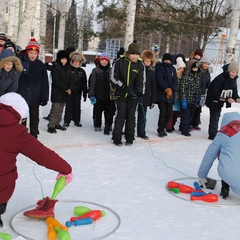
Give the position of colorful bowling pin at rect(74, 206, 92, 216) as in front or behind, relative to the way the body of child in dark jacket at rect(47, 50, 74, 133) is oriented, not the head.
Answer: in front

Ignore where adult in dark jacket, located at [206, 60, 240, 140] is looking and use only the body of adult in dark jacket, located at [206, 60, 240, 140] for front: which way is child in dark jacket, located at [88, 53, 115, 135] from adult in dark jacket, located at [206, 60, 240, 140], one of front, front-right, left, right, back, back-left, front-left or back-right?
back-right

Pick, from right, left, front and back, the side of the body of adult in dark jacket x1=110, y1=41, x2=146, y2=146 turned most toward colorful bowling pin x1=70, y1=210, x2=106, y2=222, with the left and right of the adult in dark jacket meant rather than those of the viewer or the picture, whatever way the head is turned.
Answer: front

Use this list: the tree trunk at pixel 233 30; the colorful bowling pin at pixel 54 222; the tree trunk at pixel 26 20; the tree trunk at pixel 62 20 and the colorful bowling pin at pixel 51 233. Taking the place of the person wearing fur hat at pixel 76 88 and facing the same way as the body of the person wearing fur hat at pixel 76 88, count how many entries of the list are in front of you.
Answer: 2

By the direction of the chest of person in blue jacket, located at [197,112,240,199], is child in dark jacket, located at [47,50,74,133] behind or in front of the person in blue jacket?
in front

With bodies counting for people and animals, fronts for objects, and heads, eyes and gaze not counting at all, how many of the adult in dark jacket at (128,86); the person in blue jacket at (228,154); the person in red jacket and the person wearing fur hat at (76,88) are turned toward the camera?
2

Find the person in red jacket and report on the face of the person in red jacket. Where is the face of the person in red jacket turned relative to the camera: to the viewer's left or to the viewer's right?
to the viewer's right

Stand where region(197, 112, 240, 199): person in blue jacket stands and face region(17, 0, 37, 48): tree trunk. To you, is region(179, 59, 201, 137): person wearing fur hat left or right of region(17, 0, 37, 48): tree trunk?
right

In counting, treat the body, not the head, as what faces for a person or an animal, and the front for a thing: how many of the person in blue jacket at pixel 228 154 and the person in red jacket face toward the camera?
0

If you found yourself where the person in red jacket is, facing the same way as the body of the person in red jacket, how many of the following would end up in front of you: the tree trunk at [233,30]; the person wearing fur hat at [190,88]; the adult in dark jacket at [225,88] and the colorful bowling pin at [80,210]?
4

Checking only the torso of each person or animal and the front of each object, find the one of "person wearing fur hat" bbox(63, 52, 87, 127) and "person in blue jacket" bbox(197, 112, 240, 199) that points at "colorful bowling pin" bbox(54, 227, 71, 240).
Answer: the person wearing fur hat

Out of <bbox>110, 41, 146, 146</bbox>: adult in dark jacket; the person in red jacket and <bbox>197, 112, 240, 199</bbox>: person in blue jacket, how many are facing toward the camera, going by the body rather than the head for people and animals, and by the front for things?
1

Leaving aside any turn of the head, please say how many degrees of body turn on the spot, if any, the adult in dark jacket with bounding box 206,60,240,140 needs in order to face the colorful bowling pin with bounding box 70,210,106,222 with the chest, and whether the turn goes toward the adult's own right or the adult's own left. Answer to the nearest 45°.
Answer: approximately 45° to the adult's own right
